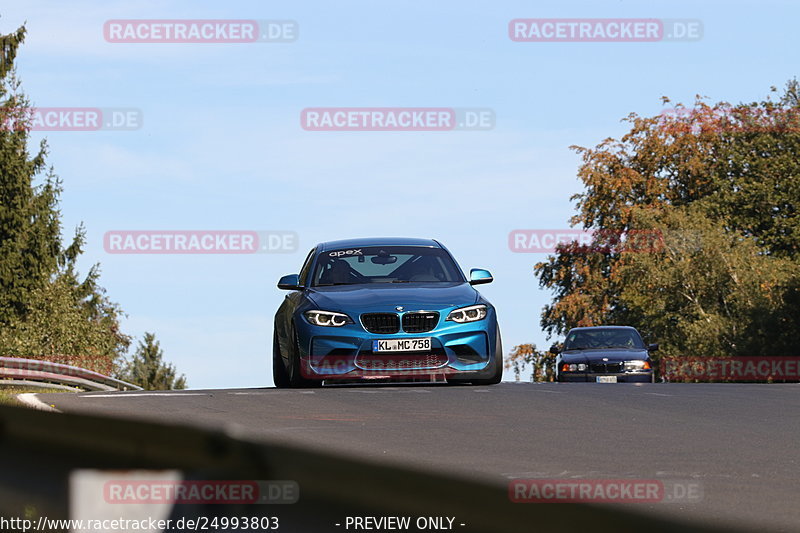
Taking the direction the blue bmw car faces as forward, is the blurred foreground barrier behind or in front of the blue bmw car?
in front

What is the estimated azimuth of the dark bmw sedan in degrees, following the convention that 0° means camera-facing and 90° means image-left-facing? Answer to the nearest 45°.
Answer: approximately 0°

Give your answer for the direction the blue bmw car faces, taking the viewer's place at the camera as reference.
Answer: facing the viewer

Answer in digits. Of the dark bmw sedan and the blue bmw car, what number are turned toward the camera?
2

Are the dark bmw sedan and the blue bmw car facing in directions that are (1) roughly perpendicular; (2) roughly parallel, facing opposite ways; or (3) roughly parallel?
roughly parallel

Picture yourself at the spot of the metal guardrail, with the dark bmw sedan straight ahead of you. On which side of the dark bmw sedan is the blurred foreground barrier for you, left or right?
right

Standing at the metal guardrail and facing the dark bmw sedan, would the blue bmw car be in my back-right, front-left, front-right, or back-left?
front-right

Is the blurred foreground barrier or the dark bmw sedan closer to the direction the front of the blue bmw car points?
the blurred foreground barrier

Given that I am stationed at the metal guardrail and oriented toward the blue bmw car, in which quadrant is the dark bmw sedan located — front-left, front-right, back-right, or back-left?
front-left

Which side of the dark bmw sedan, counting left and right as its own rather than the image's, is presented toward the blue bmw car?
front

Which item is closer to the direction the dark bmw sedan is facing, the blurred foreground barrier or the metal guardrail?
the blurred foreground barrier

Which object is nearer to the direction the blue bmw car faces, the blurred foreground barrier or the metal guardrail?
the blurred foreground barrier

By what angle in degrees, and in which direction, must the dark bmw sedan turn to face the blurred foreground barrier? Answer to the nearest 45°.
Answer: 0° — it already faces it
